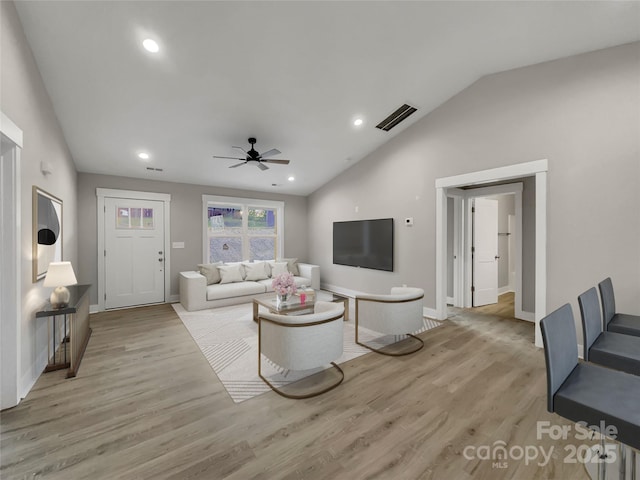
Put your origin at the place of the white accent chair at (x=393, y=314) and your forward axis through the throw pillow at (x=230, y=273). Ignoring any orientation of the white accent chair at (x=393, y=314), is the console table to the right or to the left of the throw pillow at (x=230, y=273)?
left

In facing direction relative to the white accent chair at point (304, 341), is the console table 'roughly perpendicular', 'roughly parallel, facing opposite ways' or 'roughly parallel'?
roughly perpendicular

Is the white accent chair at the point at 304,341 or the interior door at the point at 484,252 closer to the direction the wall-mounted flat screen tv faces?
the white accent chair

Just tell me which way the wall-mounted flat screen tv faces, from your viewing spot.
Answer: facing the viewer and to the left of the viewer

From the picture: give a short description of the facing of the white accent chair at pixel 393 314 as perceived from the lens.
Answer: facing away from the viewer and to the left of the viewer

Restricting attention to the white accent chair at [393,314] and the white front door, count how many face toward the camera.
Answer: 1

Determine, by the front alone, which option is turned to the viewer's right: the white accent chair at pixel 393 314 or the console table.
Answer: the console table

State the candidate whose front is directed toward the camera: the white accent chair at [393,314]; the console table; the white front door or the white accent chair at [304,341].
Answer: the white front door

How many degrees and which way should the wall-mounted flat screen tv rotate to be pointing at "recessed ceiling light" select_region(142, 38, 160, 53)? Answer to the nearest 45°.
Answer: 0° — it already faces it

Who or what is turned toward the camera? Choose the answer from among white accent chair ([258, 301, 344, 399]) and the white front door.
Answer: the white front door

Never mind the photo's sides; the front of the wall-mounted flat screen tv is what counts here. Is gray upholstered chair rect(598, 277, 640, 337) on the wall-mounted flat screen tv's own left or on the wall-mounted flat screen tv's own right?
on the wall-mounted flat screen tv's own left

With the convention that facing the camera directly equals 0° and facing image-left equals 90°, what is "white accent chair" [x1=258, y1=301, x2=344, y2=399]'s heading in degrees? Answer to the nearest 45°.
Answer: approximately 135°

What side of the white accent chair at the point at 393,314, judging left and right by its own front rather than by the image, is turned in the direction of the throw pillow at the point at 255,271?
front

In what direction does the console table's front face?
to the viewer's right

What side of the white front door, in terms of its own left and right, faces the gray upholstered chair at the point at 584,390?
front

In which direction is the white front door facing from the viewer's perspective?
toward the camera
